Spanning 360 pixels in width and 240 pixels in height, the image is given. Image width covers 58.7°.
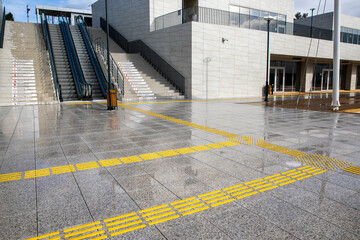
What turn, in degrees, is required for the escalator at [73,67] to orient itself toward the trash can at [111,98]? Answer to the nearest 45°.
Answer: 0° — it already faces it

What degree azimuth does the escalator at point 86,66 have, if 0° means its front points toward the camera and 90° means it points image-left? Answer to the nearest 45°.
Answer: approximately 0°

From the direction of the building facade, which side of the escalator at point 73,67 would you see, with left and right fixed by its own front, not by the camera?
left

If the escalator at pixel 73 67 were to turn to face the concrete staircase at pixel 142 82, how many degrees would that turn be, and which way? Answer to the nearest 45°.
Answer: approximately 90° to its left

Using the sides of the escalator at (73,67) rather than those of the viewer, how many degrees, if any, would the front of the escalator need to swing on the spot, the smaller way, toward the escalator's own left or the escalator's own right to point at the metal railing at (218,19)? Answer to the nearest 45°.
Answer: approximately 90° to the escalator's own left

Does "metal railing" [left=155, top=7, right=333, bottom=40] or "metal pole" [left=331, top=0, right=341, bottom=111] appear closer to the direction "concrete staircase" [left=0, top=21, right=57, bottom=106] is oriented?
the metal pole

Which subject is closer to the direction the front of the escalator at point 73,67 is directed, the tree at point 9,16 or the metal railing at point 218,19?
the metal railing

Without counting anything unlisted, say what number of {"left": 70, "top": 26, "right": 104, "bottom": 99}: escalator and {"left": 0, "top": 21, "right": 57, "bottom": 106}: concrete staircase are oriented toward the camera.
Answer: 2
